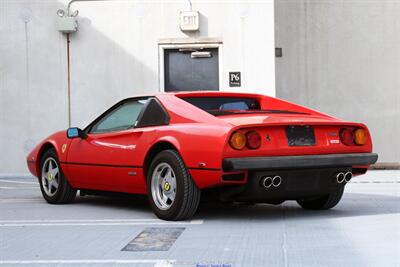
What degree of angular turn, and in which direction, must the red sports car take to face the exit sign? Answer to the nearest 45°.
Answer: approximately 45° to its right

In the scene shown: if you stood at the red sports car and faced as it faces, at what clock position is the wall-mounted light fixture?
The wall-mounted light fixture is roughly at 1 o'clock from the red sports car.

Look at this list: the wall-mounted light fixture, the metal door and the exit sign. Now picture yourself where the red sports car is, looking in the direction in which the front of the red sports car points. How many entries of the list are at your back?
0

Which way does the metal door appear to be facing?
toward the camera

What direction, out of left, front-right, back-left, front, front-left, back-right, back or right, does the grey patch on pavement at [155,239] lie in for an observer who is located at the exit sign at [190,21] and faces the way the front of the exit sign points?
front

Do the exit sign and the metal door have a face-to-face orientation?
no

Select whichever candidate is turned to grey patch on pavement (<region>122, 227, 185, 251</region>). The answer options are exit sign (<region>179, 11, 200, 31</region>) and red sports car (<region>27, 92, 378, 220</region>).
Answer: the exit sign

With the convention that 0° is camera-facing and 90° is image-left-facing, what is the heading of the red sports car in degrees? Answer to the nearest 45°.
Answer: approximately 135°

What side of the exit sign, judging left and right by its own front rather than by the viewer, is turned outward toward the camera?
front

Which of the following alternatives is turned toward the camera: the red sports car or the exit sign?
the exit sign

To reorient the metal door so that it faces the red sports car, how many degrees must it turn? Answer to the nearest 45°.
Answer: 0° — it already faces it

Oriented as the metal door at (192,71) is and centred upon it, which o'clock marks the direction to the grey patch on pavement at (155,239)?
The grey patch on pavement is roughly at 12 o'clock from the metal door.

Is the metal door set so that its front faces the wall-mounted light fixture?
no

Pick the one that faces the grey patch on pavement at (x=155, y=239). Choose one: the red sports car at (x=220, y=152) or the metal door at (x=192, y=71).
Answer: the metal door

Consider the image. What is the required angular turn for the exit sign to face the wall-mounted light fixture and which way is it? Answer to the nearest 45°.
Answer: approximately 90° to its right

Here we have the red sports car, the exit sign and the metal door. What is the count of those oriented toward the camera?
2
